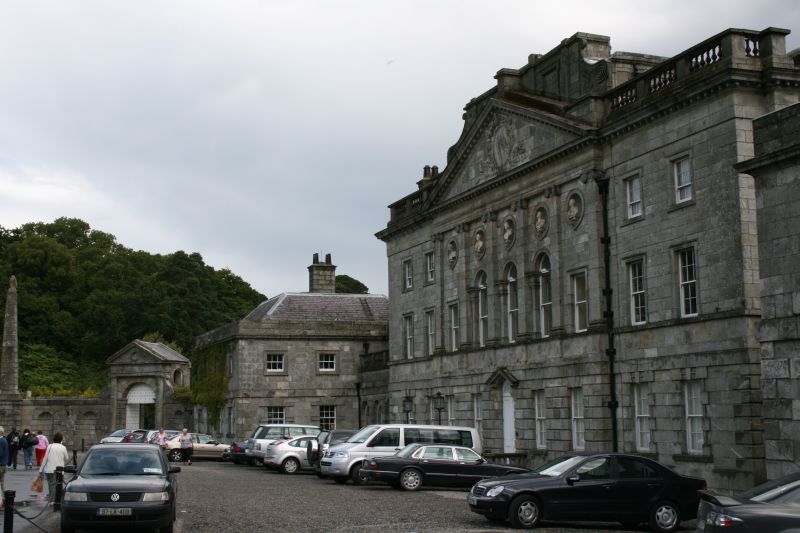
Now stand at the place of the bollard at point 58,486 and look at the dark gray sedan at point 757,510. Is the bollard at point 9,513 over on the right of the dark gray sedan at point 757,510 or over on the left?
right

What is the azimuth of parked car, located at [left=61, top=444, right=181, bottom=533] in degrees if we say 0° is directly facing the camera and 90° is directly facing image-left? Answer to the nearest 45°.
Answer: approximately 0°

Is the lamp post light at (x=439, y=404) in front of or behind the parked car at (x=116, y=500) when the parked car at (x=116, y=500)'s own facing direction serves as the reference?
behind

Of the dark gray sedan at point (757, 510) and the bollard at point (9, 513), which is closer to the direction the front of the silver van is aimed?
the bollard
